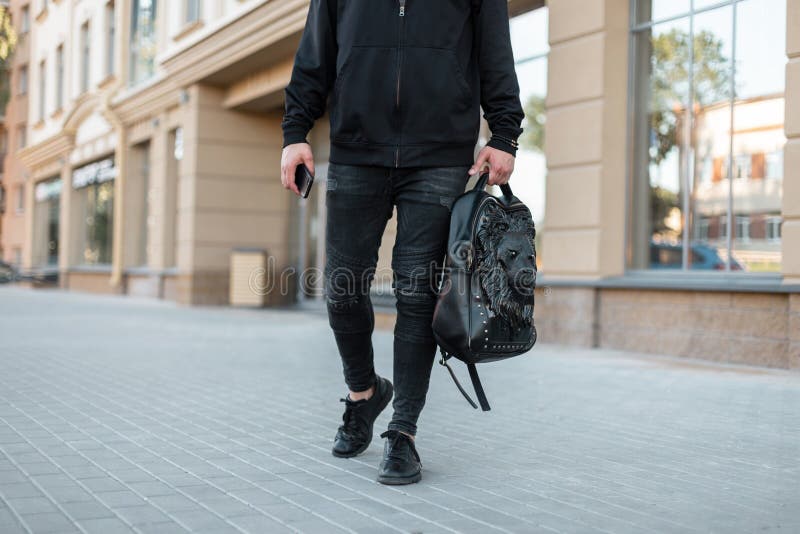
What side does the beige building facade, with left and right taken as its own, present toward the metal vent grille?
right

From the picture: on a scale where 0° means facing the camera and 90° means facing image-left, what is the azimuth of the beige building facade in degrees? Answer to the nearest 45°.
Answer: approximately 45°

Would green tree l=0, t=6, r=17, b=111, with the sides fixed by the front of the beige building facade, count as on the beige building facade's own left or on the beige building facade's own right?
on the beige building facade's own right
